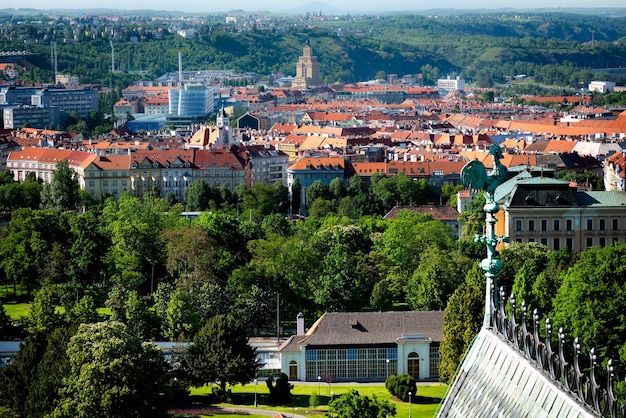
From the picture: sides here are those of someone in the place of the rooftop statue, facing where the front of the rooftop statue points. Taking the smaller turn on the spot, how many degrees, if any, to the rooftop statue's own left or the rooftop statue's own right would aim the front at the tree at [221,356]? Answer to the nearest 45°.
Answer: approximately 90° to the rooftop statue's own left

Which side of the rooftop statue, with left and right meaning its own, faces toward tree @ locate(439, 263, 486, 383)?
left

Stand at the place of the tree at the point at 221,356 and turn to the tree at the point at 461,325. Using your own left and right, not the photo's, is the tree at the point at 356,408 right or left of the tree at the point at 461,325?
right

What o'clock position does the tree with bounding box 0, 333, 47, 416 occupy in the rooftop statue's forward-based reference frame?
The tree is roughly at 8 o'clock from the rooftop statue.

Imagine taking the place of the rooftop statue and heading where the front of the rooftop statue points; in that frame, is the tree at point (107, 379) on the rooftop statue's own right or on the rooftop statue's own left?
on the rooftop statue's own left

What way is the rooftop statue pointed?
to the viewer's right
